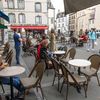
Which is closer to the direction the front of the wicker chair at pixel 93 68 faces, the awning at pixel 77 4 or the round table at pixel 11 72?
the round table

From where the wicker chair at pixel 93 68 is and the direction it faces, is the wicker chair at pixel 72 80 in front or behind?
in front

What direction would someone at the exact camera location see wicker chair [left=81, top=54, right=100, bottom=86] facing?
facing the viewer and to the left of the viewer

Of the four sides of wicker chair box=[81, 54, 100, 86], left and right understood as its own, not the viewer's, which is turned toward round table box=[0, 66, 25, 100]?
front
